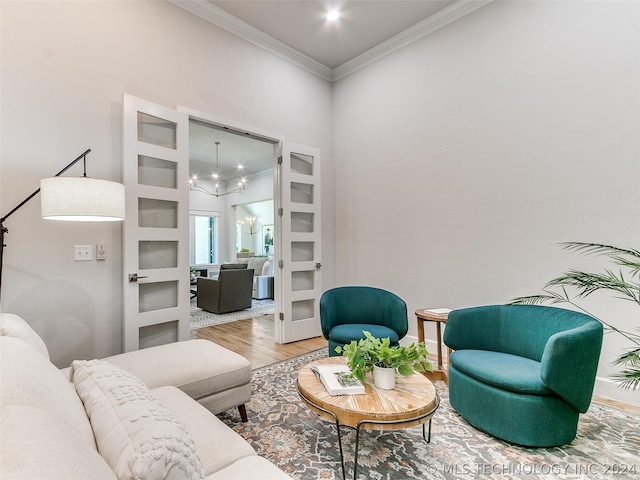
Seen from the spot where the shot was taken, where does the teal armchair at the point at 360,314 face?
facing the viewer

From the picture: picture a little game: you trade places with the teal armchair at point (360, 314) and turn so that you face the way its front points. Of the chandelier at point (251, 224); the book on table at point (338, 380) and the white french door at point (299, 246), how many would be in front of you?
1

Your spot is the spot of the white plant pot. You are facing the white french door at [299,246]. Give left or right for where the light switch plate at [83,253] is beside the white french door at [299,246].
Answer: left

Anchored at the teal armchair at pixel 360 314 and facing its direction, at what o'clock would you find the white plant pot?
The white plant pot is roughly at 12 o'clock from the teal armchair.

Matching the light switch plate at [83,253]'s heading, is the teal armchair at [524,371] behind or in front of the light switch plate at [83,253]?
in front

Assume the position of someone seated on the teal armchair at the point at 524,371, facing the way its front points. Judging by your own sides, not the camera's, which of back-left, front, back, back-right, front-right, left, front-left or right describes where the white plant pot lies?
front

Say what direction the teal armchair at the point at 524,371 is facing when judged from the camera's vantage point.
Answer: facing the viewer and to the left of the viewer

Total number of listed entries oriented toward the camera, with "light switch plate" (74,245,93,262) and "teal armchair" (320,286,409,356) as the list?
2

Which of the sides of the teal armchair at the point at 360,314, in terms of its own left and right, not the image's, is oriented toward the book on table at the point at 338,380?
front
